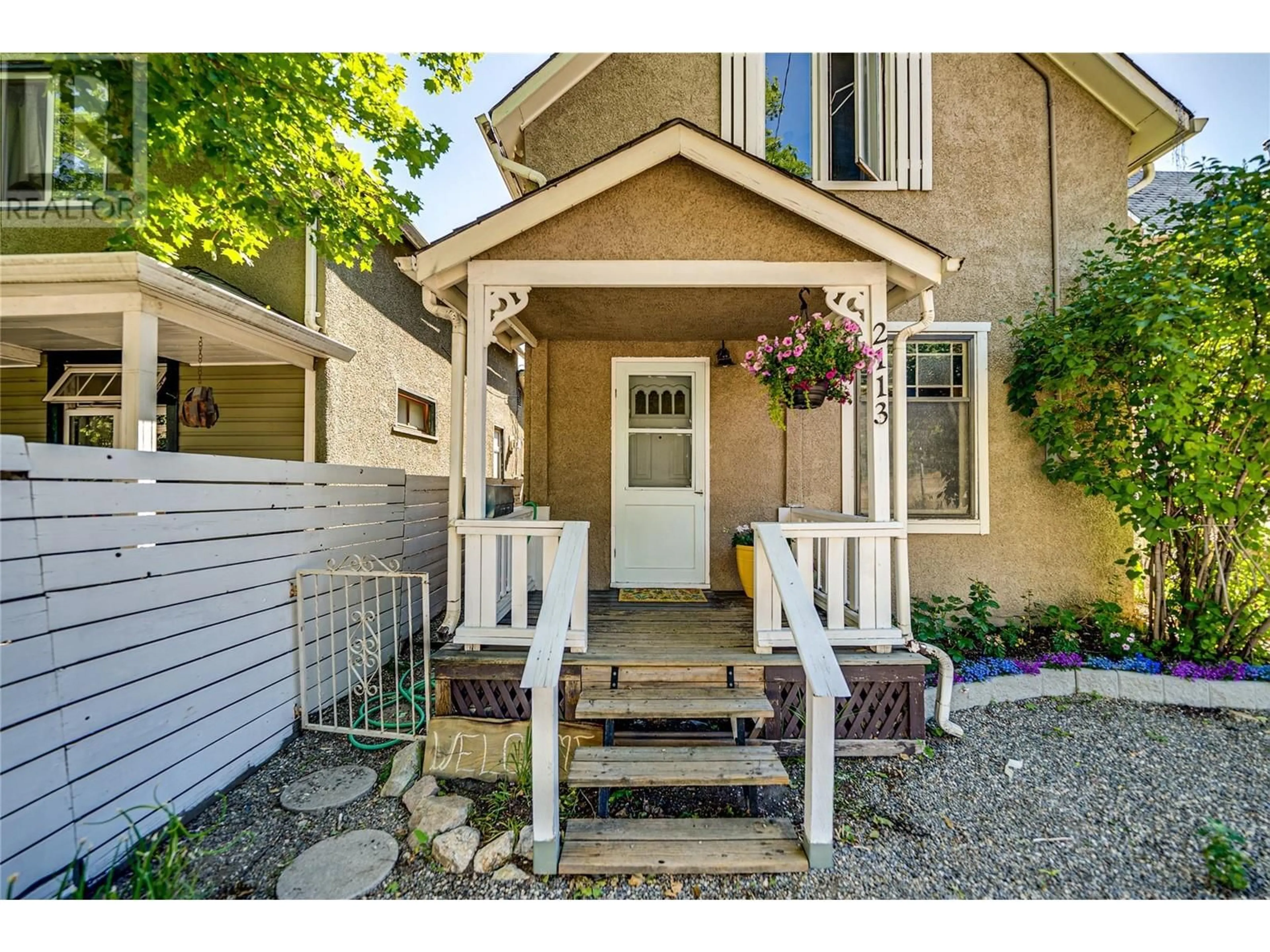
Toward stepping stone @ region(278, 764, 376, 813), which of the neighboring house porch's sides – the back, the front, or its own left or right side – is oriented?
front

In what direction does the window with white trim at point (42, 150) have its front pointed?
toward the camera

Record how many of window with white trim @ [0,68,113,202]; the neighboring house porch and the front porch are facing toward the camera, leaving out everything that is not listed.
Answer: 3

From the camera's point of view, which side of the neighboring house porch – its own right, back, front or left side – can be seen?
front

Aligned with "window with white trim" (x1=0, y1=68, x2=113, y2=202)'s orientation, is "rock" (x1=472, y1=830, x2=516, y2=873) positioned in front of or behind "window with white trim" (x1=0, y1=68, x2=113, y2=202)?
in front

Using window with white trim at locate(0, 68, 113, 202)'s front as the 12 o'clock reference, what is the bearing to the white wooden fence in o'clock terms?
The white wooden fence is roughly at 12 o'clock from the window with white trim.

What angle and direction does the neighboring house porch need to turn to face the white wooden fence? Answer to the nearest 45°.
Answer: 0° — it already faces it

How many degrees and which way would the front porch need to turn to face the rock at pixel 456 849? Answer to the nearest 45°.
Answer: approximately 45° to its right

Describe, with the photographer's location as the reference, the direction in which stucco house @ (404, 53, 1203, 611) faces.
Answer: facing the viewer

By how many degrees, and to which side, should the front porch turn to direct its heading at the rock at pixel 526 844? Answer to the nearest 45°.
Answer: approximately 45° to its right

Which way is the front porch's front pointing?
toward the camera

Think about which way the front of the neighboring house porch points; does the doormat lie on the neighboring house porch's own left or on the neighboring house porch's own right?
on the neighboring house porch's own left

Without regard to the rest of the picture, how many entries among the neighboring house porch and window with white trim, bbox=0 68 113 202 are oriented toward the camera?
2
